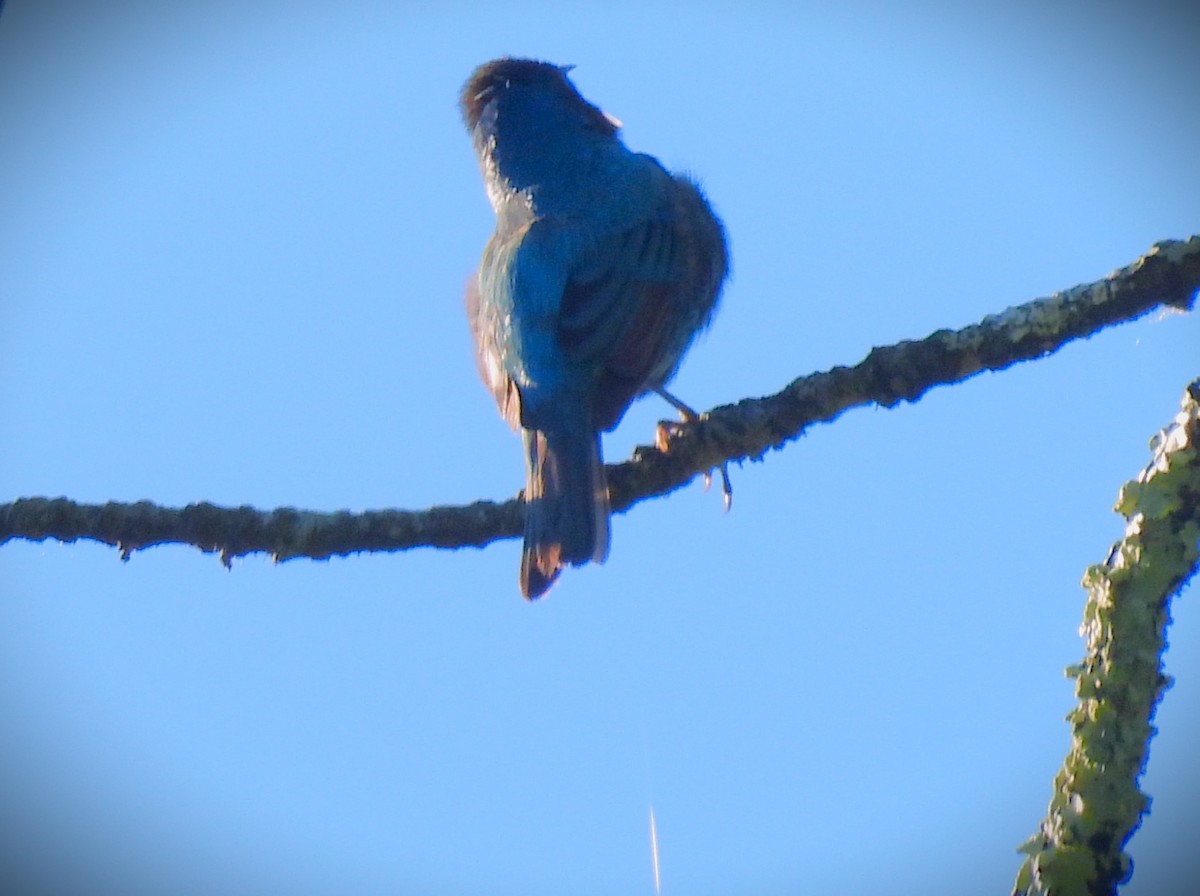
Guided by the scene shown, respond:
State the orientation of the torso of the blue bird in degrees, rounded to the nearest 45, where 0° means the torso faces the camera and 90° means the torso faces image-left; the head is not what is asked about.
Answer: approximately 180°
